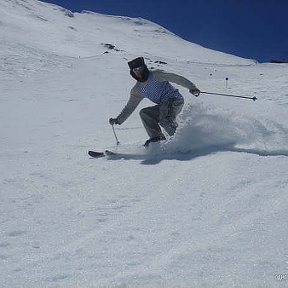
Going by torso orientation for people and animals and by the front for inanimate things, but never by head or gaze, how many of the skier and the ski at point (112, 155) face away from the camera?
0

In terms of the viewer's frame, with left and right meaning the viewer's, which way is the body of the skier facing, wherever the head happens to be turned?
facing the viewer and to the left of the viewer

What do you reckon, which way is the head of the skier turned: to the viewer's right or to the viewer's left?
to the viewer's left

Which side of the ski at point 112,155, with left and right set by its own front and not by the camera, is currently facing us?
left
